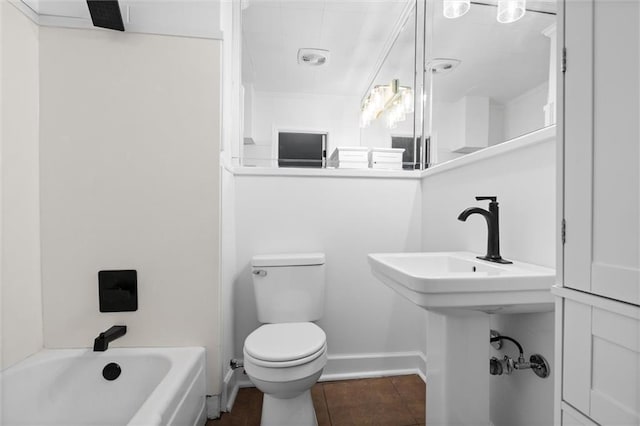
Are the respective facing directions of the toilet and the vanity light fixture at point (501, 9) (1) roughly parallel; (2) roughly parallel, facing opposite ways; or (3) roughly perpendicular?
roughly perpendicular

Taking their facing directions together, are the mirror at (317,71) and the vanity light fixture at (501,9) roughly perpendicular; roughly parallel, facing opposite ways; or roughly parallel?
roughly perpendicular

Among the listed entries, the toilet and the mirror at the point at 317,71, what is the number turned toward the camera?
2

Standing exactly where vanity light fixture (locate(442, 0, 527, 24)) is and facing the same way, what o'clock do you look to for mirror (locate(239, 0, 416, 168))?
The mirror is roughly at 2 o'clock from the vanity light fixture.

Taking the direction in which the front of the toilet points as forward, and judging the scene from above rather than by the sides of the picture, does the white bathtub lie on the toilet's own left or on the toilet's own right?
on the toilet's own right

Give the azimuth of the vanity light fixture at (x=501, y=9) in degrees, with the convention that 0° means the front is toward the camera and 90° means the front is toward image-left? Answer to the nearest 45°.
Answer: approximately 45°
